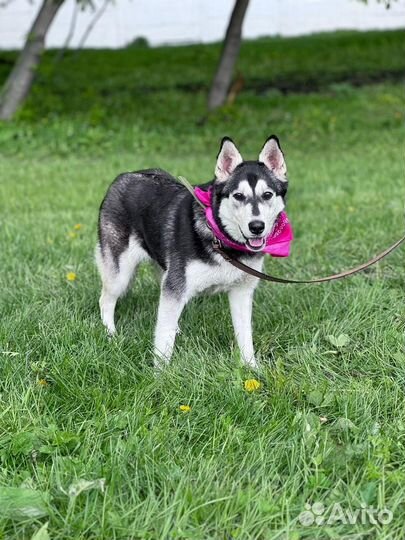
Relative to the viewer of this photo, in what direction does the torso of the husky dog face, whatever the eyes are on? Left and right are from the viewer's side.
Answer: facing the viewer and to the right of the viewer

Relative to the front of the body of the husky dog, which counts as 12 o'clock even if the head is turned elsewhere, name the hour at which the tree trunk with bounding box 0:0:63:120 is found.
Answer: The tree trunk is roughly at 7 o'clock from the husky dog.

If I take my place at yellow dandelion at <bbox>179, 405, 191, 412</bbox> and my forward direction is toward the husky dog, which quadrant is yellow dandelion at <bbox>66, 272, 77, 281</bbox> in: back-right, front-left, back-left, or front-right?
front-left

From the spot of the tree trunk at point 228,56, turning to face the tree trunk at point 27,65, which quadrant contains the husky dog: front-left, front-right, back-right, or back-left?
front-left

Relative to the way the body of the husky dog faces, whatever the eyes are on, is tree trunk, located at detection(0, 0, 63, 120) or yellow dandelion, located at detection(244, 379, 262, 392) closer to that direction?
the yellow dandelion

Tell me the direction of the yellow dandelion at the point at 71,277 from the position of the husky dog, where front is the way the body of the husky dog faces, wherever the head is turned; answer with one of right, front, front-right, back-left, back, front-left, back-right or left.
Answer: back

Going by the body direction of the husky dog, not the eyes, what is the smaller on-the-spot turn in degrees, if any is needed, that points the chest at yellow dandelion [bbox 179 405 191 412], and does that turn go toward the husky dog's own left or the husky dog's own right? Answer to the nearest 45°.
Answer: approximately 45° to the husky dog's own right

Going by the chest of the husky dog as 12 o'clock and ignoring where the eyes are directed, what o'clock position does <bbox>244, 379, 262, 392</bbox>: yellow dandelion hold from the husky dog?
The yellow dandelion is roughly at 1 o'clock from the husky dog.

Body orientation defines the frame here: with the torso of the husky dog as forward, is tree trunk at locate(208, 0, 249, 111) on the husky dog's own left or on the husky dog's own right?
on the husky dog's own left

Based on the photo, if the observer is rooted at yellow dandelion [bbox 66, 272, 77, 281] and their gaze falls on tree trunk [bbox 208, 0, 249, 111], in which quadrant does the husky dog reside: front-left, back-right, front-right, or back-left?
back-right
